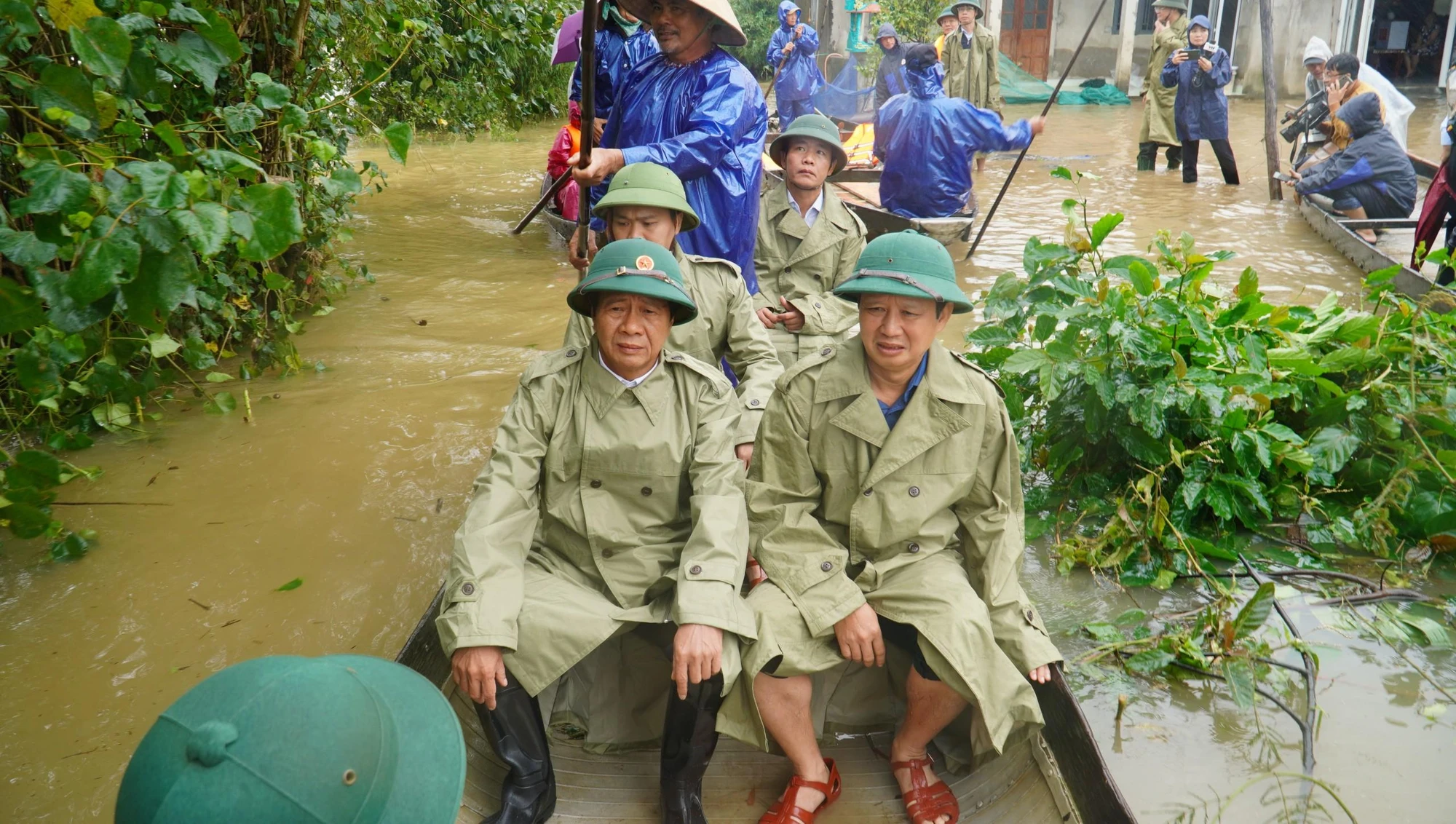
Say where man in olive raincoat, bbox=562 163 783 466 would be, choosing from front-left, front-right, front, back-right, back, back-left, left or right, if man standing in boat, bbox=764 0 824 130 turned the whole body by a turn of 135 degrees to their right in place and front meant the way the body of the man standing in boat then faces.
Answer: back-left

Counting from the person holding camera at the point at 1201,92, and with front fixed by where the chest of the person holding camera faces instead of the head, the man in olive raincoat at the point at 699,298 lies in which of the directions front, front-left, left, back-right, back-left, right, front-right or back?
front

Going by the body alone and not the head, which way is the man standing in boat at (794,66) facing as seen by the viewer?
toward the camera

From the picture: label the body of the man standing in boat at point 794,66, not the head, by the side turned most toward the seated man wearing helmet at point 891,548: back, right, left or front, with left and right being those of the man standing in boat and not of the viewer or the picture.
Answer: front

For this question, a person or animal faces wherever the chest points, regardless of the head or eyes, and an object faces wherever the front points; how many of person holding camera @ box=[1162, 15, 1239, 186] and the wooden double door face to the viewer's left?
0

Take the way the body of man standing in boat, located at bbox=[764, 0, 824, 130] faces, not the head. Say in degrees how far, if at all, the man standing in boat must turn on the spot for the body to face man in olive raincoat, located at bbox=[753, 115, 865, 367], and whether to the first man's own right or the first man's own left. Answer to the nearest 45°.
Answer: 0° — they already face them

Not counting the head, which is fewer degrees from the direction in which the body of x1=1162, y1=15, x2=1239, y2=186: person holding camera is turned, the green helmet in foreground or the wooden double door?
the green helmet in foreground

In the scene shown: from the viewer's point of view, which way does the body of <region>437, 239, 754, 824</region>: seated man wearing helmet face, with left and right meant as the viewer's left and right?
facing the viewer

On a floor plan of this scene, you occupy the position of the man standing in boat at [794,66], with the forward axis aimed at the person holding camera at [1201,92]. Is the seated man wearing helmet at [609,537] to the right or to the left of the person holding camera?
right

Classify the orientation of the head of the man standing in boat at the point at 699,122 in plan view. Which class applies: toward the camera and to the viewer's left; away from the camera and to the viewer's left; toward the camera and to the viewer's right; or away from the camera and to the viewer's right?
toward the camera and to the viewer's left

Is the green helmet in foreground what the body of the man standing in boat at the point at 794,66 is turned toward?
yes

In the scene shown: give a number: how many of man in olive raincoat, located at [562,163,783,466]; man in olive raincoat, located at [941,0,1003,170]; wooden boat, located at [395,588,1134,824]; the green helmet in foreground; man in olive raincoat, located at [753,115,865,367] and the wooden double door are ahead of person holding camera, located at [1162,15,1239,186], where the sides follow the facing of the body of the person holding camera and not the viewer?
4

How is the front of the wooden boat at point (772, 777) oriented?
toward the camera

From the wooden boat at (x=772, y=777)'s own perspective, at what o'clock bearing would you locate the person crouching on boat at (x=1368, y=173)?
The person crouching on boat is roughly at 7 o'clock from the wooden boat.
